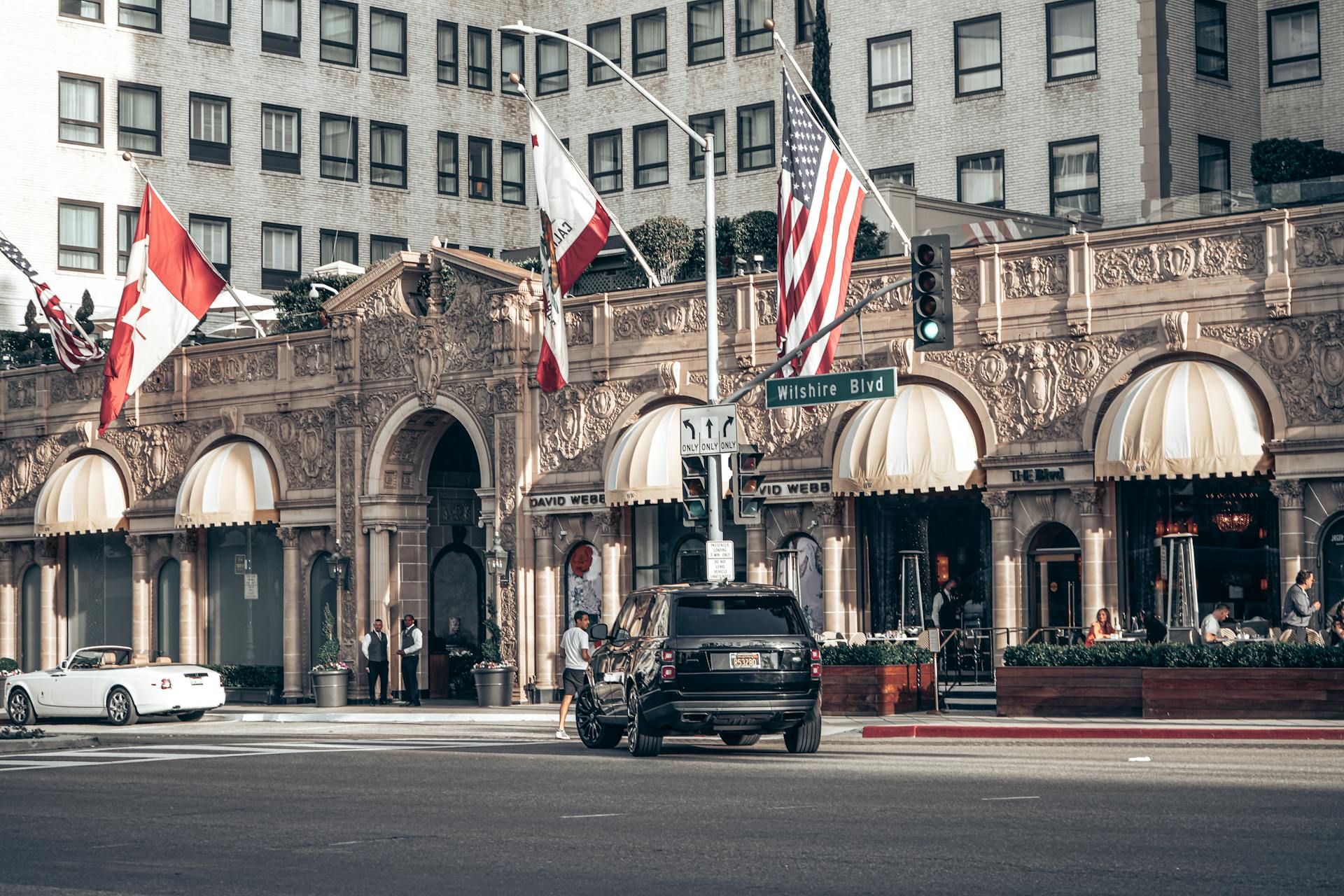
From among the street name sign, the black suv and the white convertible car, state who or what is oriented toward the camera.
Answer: the street name sign

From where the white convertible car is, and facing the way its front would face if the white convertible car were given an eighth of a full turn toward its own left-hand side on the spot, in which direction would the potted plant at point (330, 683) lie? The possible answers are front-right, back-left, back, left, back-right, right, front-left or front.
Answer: back-right

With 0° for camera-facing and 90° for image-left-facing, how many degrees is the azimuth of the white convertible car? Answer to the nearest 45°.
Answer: approximately 135°

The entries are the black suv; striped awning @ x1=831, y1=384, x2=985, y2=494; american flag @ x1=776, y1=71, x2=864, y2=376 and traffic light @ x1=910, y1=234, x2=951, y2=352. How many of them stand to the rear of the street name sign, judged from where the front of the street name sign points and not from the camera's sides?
2

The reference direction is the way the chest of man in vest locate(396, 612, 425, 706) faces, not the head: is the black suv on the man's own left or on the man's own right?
on the man's own left

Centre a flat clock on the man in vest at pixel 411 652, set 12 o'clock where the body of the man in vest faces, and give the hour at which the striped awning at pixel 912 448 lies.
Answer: The striped awning is roughly at 9 o'clock from the man in vest.

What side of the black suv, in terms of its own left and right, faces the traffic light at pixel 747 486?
front

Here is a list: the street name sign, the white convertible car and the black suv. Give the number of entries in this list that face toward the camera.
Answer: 1

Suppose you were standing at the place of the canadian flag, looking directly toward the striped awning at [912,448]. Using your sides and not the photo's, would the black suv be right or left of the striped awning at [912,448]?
right

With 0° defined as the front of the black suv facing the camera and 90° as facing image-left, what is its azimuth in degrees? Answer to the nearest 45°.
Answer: approximately 180°

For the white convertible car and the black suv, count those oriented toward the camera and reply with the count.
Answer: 0

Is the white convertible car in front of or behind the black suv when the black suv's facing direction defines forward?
in front

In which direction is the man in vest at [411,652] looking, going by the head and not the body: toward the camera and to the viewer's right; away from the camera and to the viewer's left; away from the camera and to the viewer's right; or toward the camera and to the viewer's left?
toward the camera and to the viewer's left

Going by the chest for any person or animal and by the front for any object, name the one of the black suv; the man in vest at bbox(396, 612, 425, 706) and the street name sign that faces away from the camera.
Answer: the black suv

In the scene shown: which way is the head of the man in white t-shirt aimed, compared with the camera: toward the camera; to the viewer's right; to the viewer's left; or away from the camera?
to the viewer's right
